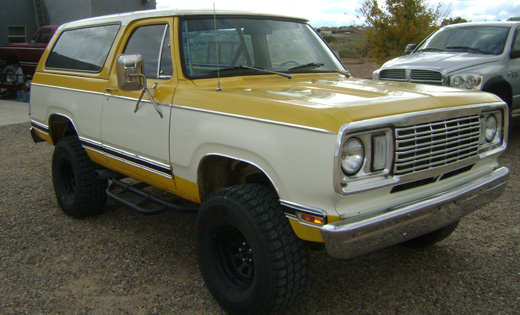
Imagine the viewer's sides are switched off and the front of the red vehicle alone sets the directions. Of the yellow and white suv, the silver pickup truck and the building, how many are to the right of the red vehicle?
1

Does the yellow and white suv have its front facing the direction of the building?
no

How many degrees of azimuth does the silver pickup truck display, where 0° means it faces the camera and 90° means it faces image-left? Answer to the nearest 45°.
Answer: approximately 45°

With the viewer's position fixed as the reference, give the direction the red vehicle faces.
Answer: facing to the left of the viewer

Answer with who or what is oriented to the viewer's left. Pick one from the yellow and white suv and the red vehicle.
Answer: the red vehicle

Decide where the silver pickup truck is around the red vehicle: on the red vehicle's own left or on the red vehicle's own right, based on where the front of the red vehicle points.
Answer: on the red vehicle's own left

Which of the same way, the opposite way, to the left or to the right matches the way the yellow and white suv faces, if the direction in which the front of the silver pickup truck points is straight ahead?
to the left

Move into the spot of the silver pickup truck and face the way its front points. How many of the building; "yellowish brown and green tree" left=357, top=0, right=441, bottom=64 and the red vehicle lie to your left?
0

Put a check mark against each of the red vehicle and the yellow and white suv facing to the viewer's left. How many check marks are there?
1

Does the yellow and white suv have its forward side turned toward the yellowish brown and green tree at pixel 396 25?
no

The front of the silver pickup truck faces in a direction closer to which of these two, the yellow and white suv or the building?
the yellow and white suv

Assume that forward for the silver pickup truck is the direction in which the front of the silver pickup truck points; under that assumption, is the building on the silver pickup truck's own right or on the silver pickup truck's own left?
on the silver pickup truck's own right

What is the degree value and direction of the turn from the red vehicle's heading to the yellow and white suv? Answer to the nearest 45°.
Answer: approximately 90° to its left

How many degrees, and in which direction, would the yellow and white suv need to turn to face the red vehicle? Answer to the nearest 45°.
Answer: approximately 180°

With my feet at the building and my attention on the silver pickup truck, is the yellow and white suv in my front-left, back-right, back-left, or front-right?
front-right

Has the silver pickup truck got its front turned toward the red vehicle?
no

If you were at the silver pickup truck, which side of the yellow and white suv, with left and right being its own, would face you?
left
